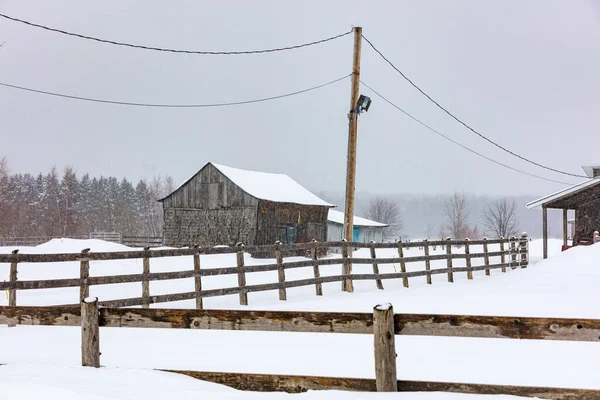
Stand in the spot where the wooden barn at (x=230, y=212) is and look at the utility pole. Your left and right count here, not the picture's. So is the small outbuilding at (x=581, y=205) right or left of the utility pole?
left
